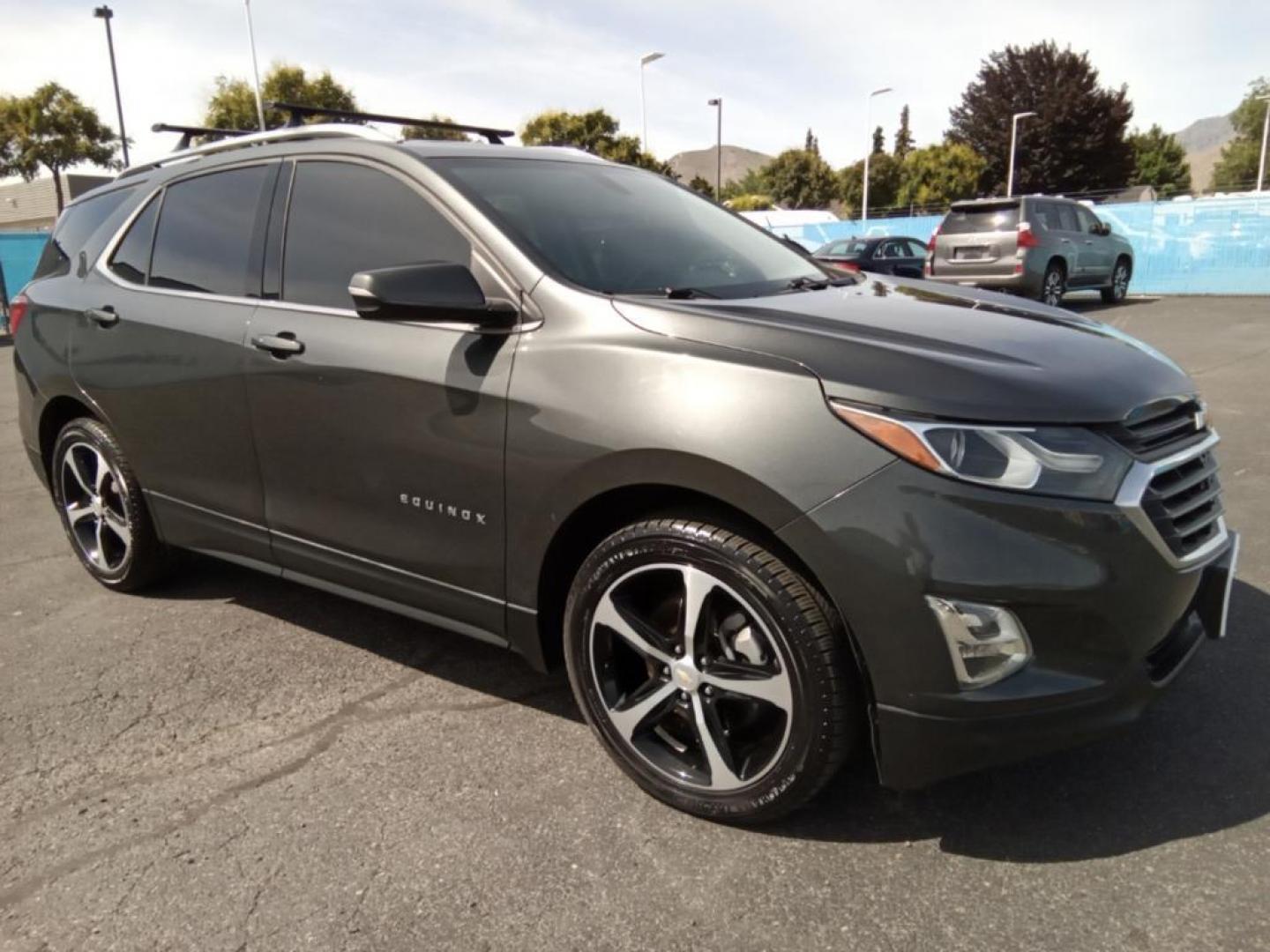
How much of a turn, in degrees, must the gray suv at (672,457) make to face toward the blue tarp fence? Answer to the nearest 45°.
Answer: approximately 90° to its left

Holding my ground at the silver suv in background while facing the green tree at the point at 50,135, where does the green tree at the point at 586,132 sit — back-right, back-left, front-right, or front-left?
front-right

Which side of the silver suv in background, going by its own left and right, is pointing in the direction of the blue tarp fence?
front

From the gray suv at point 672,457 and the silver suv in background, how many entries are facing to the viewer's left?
0

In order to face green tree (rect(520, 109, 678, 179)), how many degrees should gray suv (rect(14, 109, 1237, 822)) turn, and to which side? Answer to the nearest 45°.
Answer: approximately 135° to its left

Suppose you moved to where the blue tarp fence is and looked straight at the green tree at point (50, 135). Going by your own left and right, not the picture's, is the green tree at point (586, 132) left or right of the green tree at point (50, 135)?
right

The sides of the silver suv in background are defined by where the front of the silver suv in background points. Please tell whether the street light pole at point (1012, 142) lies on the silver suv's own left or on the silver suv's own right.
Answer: on the silver suv's own left

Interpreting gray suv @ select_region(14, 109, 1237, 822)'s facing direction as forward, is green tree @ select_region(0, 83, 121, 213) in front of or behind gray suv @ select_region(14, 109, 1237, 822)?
behind

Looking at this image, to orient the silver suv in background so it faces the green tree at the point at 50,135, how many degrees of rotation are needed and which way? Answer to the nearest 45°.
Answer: approximately 135° to its left

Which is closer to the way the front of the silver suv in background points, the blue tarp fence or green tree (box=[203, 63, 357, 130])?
the blue tarp fence

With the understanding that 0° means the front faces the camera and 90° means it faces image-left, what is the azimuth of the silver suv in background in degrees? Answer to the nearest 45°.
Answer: approximately 225°

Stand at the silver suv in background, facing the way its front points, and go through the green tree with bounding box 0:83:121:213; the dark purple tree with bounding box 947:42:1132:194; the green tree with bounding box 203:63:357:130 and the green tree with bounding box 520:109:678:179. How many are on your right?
0

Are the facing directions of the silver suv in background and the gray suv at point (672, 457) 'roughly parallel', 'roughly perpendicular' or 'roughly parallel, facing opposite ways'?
roughly perpendicular
